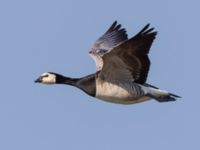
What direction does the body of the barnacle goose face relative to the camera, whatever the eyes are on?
to the viewer's left
